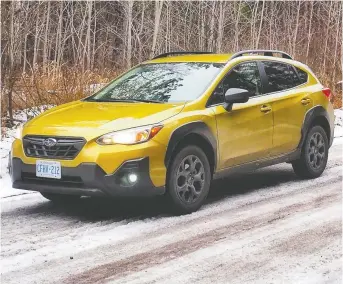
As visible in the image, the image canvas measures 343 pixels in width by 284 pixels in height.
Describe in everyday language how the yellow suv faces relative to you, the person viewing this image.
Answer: facing the viewer and to the left of the viewer
